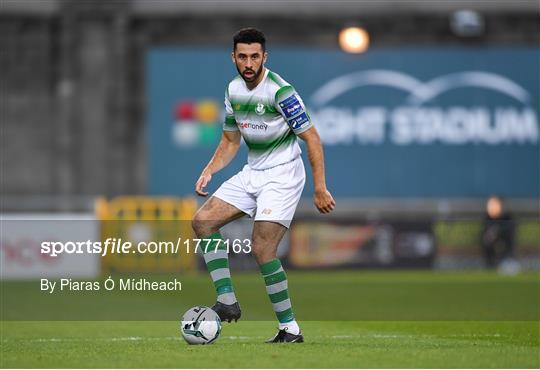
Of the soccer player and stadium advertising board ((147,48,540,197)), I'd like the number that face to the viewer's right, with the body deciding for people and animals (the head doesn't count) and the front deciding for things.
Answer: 0

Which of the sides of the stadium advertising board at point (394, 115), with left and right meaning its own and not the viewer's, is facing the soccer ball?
front

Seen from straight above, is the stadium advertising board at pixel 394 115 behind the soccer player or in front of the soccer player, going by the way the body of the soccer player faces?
behind

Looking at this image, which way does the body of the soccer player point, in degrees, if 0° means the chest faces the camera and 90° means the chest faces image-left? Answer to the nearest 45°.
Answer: approximately 45°

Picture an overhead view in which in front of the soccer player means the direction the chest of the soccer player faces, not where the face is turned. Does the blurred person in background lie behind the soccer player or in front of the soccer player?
behind

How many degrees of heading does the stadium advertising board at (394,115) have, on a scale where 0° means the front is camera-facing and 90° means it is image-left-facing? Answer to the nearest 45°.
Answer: approximately 0°
